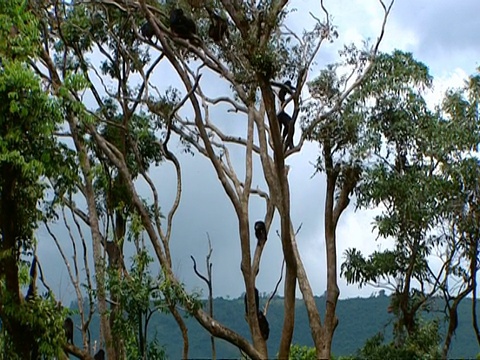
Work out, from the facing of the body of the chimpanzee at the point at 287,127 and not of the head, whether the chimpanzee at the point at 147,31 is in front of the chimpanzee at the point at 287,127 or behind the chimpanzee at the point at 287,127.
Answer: in front

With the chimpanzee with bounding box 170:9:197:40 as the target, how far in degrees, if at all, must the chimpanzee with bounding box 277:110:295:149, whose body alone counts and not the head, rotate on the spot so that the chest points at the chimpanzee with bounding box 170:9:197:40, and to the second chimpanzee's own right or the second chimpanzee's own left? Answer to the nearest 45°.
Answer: approximately 45° to the second chimpanzee's own left

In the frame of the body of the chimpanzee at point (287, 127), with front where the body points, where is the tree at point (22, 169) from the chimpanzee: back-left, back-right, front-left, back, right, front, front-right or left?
front-left

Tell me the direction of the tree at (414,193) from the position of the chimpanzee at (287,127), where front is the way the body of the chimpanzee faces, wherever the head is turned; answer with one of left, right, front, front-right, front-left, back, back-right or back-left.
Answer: back-right
